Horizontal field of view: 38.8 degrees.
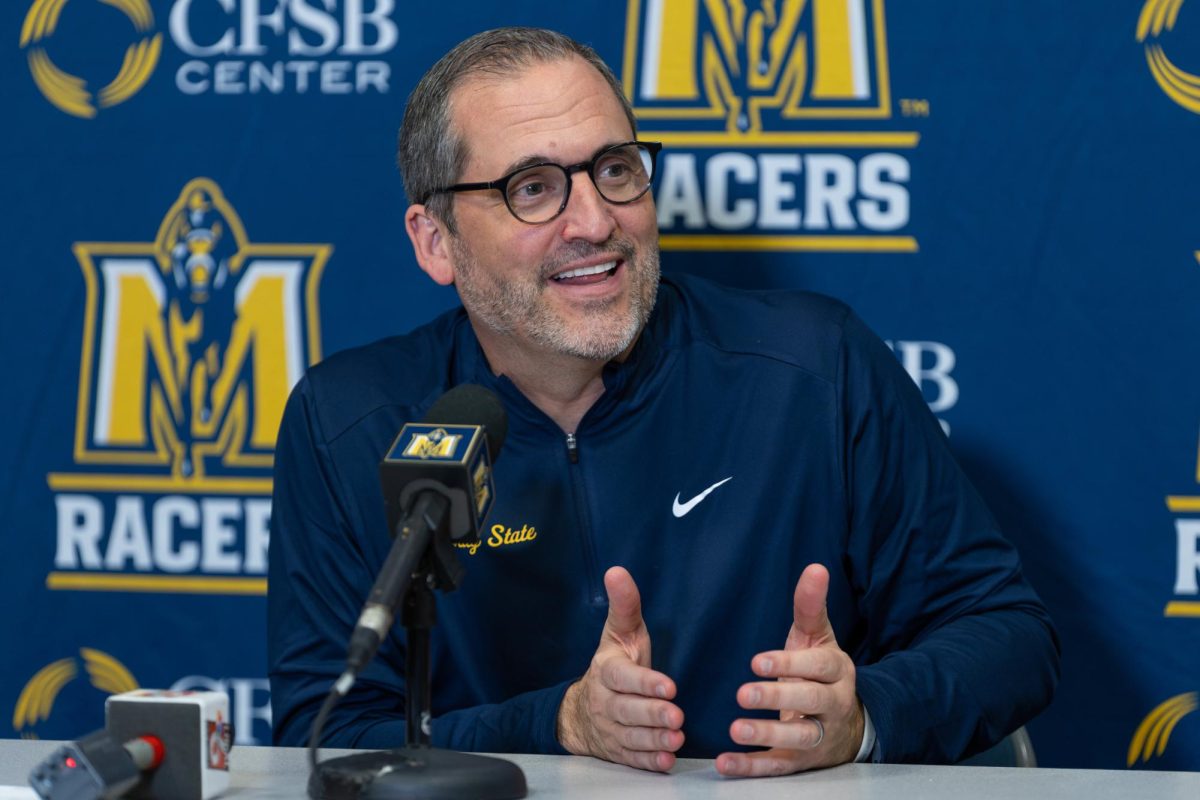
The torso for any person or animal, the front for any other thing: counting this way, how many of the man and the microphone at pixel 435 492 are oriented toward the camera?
1

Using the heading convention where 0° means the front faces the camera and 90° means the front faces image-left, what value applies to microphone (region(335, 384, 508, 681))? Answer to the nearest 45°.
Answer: approximately 225°

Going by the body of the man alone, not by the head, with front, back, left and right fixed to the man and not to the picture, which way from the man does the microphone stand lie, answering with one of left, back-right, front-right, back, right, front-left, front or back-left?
front

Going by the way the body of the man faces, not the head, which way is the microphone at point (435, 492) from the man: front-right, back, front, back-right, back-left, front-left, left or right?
front

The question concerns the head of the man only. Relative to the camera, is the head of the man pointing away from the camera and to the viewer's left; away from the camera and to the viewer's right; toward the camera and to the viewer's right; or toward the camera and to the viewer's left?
toward the camera and to the viewer's right

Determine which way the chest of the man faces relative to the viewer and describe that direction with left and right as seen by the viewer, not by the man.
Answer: facing the viewer

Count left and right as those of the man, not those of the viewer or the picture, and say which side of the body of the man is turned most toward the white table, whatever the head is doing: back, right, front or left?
front
